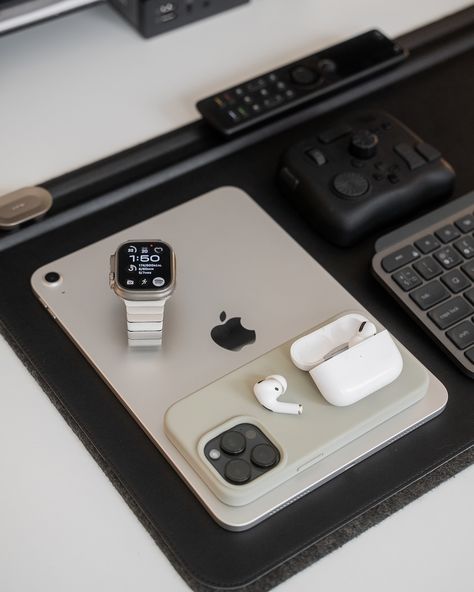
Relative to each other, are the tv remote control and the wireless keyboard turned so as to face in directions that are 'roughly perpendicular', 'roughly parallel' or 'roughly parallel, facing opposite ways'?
roughly perpendicular

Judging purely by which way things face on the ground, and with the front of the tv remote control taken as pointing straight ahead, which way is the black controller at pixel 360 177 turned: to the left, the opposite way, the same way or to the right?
to the right

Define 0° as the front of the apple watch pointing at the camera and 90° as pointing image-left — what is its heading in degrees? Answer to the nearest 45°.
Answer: approximately 0°

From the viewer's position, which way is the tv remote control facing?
facing away from the viewer and to the right of the viewer

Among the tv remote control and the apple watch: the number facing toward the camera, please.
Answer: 1
